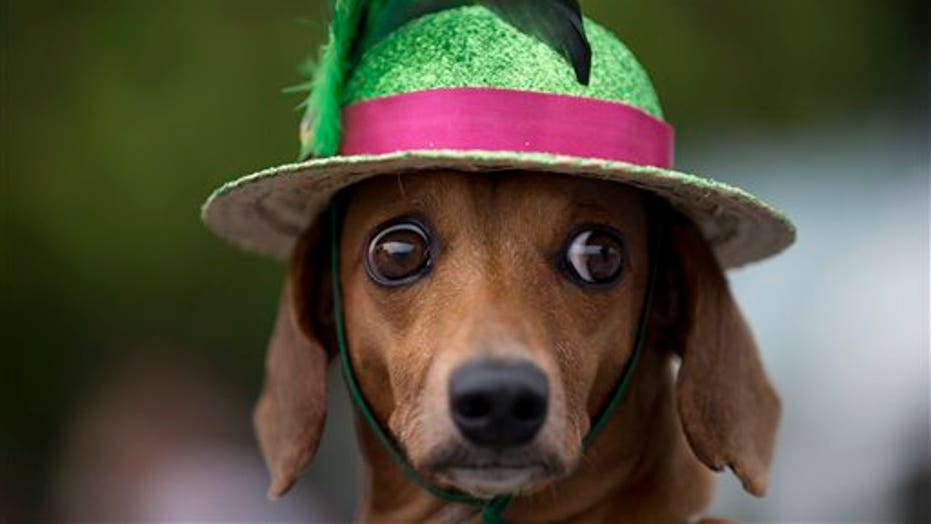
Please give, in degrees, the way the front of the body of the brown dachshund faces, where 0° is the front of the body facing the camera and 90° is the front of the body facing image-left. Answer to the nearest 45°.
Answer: approximately 0°
